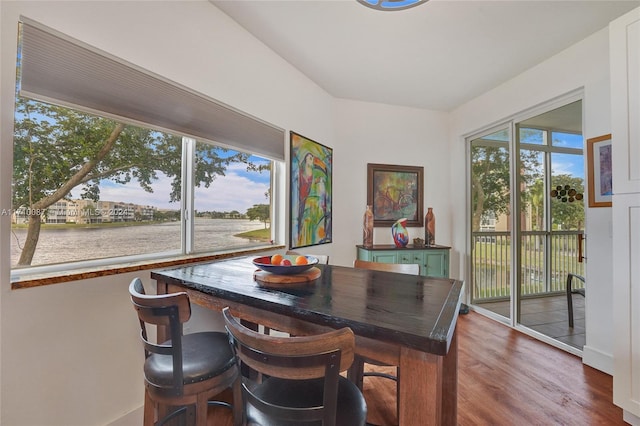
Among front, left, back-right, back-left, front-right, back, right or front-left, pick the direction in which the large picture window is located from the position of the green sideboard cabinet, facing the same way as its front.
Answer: front-right

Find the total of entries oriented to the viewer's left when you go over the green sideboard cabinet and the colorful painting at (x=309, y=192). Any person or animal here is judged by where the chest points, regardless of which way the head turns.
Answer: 0

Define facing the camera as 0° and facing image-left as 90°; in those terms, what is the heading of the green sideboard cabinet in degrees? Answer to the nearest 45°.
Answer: approximately 0°

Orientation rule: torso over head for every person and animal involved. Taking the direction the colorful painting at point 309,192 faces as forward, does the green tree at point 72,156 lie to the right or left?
on its right

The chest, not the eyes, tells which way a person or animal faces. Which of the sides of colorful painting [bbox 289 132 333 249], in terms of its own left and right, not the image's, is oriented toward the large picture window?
right

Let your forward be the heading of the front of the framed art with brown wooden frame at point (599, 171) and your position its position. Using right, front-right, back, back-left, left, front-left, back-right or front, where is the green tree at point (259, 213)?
front

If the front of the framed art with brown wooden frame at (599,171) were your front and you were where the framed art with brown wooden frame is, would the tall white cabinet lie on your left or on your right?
on your left

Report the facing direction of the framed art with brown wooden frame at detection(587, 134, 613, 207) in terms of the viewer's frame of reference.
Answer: facing the viewer and to the left of the viewer

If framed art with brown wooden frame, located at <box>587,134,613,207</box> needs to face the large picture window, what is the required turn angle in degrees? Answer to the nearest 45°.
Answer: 0° — it already faces it

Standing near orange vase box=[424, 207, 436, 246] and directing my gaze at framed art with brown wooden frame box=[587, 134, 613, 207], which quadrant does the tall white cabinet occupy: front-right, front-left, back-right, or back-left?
front-right

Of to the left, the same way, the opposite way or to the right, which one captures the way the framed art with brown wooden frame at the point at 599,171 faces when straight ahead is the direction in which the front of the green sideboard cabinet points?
to the right

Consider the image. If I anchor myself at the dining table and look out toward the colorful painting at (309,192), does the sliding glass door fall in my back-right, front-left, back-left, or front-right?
front-right

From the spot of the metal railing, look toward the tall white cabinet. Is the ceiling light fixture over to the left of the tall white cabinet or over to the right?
right

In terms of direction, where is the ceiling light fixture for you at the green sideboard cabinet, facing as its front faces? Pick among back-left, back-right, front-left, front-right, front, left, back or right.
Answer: front
